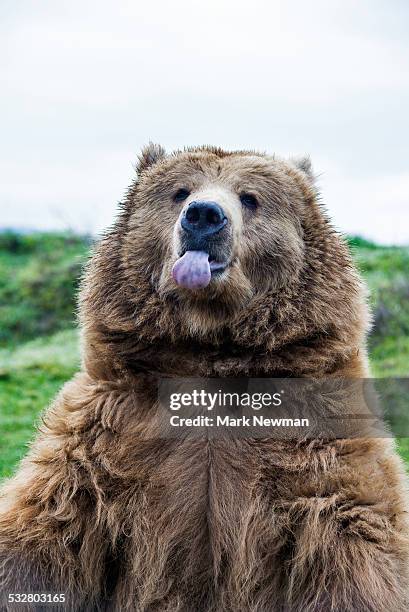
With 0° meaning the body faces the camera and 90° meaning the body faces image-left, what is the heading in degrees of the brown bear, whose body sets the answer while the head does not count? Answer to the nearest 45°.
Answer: approximately 0°
